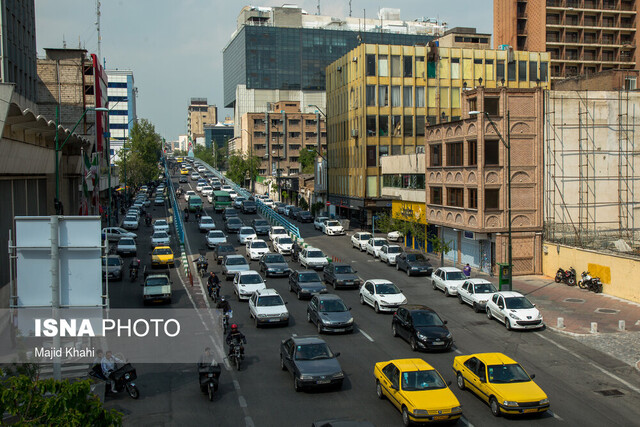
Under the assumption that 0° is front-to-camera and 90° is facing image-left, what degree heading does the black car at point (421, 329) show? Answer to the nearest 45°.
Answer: approximately 315°

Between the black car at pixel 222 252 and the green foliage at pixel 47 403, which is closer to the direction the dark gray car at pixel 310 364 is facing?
the green foliage

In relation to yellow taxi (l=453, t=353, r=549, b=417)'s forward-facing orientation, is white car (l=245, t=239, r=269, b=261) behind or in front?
behind

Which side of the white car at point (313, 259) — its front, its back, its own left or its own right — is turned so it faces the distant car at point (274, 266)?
right

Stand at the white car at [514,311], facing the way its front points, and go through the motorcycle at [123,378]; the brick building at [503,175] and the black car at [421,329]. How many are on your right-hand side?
2

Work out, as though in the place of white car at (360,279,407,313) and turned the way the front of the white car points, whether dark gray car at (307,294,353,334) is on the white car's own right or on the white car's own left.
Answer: on the white car's own right

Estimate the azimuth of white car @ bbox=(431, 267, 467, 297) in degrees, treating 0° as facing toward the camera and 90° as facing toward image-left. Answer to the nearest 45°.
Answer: approximately 315°

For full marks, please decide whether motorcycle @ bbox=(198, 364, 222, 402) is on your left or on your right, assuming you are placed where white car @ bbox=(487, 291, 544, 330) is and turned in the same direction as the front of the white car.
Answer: on your right

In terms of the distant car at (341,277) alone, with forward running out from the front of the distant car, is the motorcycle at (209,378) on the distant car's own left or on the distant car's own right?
on the distant car's own right

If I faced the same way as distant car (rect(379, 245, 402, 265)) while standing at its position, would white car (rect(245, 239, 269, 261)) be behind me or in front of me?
behind

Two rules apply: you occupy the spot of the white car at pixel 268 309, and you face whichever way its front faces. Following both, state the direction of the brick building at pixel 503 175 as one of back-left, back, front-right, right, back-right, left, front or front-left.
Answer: back-left

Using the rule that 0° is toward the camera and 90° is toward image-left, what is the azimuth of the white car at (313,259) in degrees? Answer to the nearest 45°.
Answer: approximately 315°

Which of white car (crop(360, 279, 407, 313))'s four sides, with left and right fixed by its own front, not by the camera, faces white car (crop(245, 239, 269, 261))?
back
